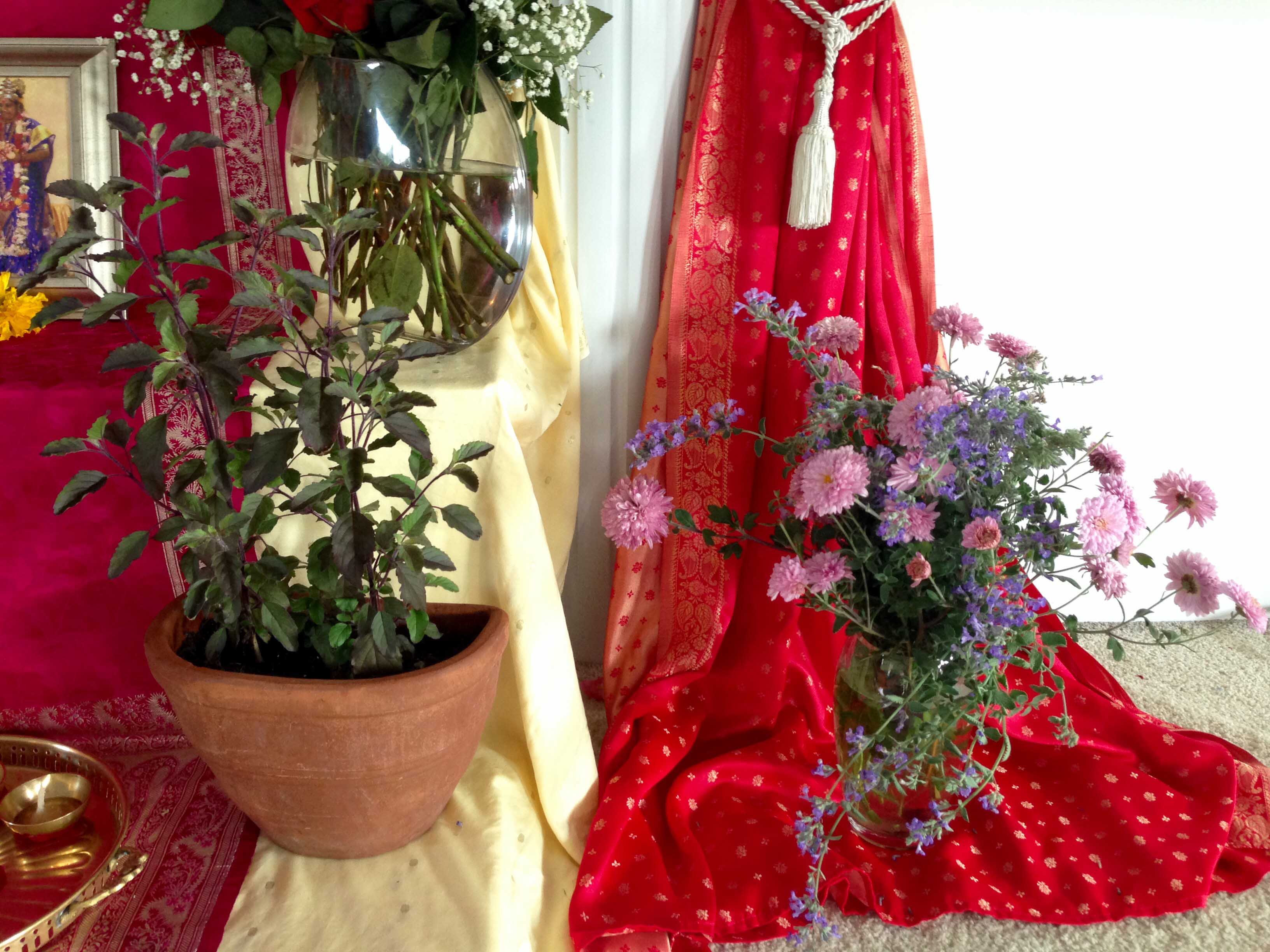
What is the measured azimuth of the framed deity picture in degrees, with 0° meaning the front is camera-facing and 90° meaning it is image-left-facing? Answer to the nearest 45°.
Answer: approximately 0°
